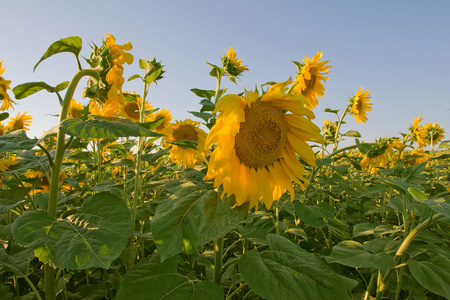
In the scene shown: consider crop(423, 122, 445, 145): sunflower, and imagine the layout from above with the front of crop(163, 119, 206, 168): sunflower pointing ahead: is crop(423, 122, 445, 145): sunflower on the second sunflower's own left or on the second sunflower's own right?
on the second sunflower's own left

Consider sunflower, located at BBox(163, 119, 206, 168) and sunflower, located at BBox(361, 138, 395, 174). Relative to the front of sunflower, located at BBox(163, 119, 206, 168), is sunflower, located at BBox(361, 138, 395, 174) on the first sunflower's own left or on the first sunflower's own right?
on the first sunflower's own left

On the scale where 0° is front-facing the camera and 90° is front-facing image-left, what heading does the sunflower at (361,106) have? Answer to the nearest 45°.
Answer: approximately 315°

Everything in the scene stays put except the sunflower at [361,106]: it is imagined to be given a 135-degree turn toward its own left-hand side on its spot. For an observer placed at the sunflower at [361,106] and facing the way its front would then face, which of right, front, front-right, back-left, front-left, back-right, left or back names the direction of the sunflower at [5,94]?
back-left

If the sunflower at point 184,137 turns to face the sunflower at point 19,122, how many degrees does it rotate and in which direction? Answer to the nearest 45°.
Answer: approximately 135° to its right

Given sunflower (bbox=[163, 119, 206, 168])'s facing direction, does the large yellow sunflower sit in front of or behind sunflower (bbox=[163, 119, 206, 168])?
in front

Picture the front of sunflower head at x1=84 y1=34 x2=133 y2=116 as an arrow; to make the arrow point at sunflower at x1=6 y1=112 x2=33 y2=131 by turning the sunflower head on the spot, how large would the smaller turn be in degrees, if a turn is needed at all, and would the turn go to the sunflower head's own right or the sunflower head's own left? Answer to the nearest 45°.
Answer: approximately 90° to the sunflower head's own left

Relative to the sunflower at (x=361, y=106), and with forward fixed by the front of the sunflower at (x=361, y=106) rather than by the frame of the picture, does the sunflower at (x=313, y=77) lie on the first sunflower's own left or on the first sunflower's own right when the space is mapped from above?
on the first sunflower's own right

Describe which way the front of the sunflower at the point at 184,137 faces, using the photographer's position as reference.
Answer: facing the viewer
